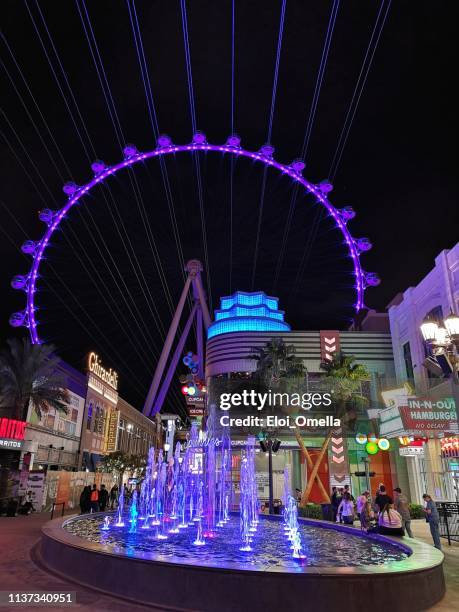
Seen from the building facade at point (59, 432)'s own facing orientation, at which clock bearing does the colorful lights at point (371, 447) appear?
The colorful lights is roughly at 12 o'clock from the building facade.

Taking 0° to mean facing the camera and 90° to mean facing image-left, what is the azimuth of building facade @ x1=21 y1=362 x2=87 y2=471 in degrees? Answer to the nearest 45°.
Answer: approximately 315°

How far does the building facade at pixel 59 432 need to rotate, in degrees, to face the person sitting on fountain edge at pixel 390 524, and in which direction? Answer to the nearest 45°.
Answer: approximately 45° to its right

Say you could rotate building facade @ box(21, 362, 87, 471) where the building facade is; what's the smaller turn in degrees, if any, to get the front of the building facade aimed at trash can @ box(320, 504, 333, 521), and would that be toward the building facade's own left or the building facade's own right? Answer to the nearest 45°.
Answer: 0° — it already faces it

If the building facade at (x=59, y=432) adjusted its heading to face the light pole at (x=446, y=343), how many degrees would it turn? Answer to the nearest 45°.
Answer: approximately 45° to its right

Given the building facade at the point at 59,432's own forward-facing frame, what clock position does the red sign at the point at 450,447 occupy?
The red sign is roughly at 12 o'clock from the building facade.

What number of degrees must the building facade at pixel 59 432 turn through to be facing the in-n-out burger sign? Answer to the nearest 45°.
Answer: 0° — it already faces it

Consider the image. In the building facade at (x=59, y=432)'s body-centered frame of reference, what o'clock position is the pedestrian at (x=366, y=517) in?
The pedestrian is roughly at 1 o'clock from the building facade.

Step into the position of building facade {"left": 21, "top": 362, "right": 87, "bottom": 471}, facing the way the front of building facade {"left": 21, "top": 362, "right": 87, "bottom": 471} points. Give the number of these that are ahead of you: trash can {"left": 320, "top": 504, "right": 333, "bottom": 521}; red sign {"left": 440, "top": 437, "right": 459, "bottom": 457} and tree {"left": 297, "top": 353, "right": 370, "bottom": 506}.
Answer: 3
